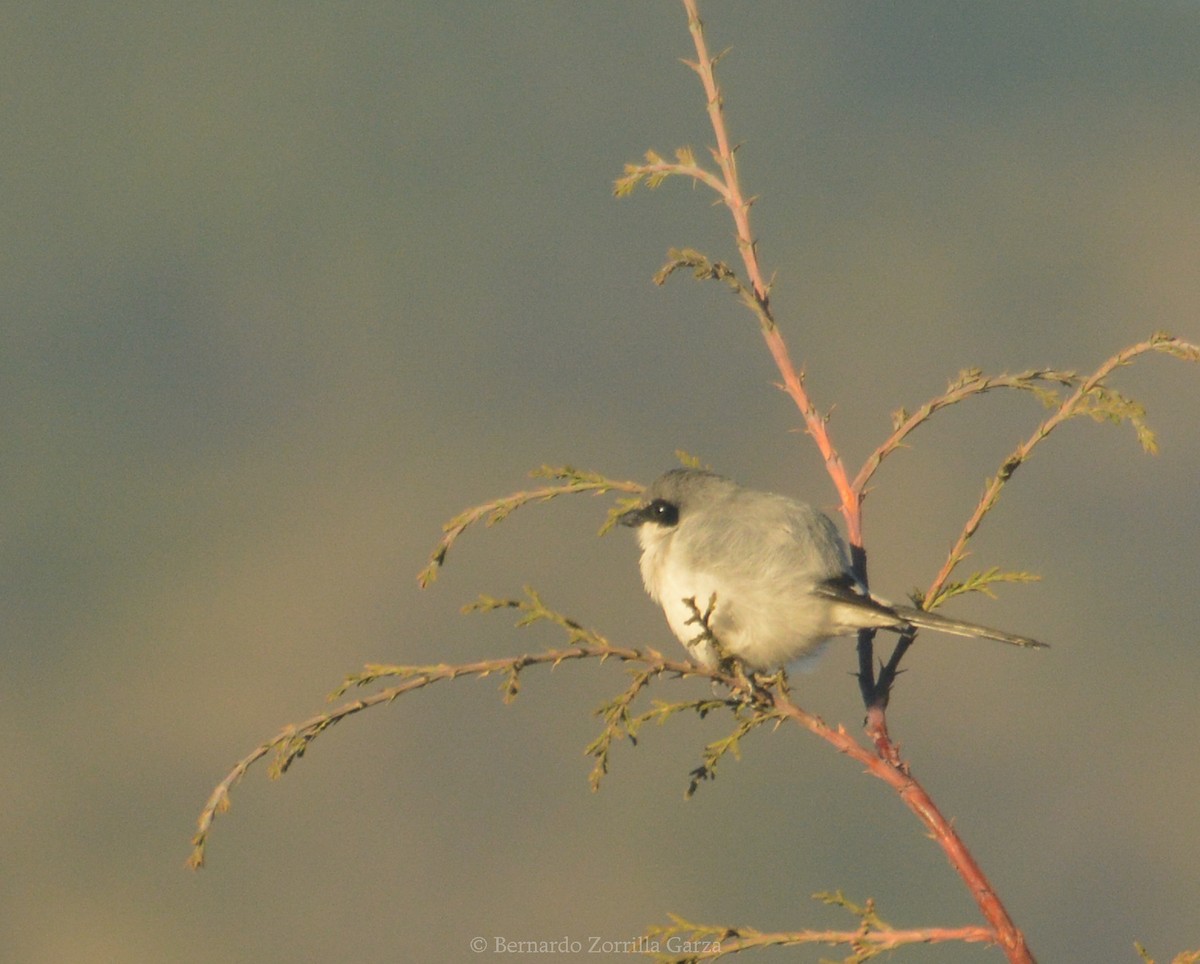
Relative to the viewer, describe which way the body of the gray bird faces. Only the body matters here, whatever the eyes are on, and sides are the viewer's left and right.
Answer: facing to the left of the viewer

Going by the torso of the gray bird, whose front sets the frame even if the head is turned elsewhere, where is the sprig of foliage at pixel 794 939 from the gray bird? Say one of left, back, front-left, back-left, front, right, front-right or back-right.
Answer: left

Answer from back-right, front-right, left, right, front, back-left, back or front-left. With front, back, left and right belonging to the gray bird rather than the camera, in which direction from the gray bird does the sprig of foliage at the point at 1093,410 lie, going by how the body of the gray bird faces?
back-left
